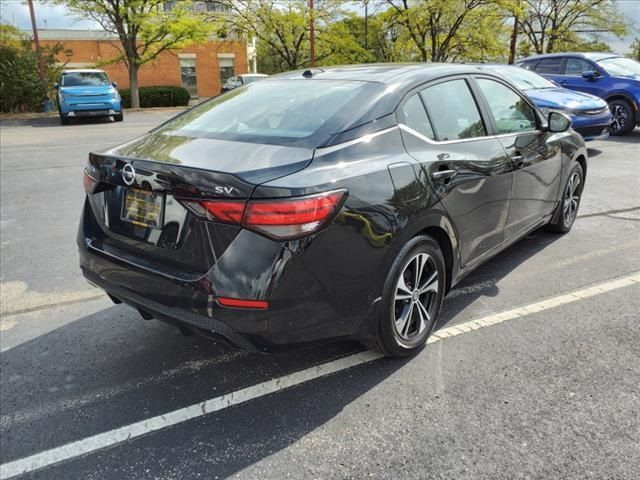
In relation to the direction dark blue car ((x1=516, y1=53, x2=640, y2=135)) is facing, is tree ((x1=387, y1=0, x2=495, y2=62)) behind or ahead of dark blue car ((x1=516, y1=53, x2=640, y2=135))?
behind

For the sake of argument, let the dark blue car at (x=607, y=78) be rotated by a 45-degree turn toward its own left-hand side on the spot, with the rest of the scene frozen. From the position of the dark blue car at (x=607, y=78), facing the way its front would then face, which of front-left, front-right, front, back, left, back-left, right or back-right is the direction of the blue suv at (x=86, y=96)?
back

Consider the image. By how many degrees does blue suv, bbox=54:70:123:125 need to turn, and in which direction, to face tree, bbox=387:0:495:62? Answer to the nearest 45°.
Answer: approximately 90° to its left

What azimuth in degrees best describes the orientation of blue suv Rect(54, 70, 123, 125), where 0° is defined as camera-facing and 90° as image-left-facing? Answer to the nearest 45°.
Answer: approximately 0°

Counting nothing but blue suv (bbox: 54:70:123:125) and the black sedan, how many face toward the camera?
1

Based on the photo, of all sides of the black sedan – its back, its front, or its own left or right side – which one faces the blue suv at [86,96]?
left

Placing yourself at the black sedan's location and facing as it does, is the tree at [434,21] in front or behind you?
in front

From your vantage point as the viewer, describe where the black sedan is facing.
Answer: facing away from the viewer and to the right of the viewer

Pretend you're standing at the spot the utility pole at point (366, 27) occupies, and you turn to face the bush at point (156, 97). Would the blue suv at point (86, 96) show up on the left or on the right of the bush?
left
